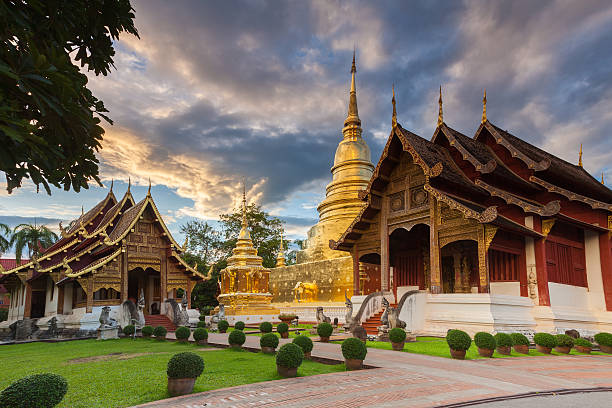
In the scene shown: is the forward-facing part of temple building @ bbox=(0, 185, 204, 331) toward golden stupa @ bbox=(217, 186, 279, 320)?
no

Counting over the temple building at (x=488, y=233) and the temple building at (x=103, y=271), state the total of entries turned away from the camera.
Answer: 0

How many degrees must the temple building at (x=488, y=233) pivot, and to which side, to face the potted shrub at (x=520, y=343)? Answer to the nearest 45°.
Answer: approximately 45° to its left

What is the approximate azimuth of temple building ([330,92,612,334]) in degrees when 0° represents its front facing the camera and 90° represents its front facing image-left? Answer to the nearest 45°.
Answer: approximately 45°

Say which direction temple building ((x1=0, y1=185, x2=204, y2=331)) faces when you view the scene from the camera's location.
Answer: facing the viewer and to the right of the viewer

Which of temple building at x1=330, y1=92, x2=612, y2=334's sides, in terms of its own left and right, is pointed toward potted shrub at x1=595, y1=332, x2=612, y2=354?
left

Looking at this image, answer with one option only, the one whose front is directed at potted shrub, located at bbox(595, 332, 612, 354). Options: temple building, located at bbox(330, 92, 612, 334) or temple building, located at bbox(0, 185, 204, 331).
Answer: temple building, located at bbox(0, 185, 204, 331)

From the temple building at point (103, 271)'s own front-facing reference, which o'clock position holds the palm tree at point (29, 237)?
The palm tree is roughly at 7 o'clock from the temple building.

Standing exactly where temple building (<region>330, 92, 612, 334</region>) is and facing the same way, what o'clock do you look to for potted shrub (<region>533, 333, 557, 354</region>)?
The potted shrub is roughly at 10 o'clock from the temple building.

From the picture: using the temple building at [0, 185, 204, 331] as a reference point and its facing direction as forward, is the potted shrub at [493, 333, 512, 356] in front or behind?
in front

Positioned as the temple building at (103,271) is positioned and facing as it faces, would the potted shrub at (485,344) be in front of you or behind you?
in front

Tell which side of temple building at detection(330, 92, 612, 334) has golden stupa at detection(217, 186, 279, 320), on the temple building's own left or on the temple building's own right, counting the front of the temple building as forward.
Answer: on the temple building's own right

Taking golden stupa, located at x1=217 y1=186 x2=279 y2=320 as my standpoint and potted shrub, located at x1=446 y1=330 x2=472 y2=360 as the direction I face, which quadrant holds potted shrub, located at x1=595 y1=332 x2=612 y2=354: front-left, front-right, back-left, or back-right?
front-left
